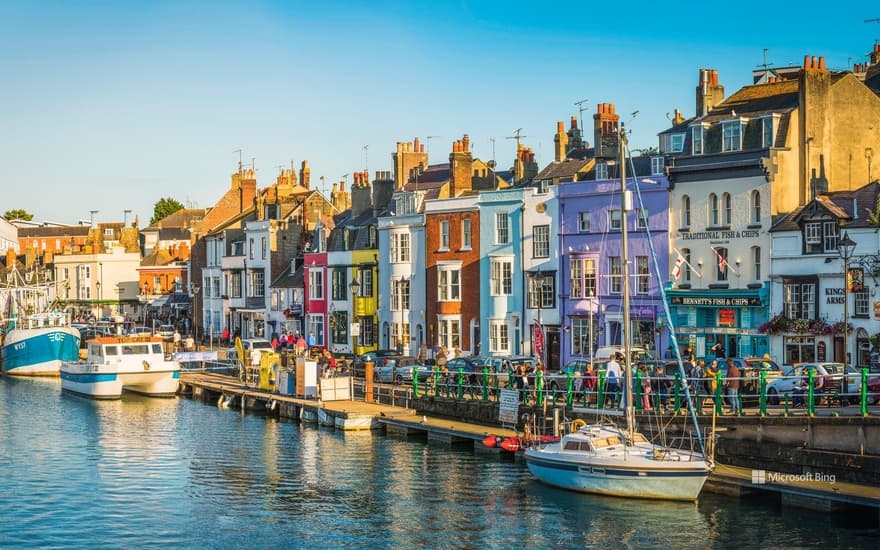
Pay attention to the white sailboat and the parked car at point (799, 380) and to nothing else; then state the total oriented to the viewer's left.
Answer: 1

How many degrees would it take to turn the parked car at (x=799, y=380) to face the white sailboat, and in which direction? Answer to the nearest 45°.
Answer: approximately 45° to its left

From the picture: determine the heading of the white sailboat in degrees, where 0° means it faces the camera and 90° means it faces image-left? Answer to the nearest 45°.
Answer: approximately 315°

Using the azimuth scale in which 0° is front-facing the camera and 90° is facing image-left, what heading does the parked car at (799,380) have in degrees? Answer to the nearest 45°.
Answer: approximately 90°

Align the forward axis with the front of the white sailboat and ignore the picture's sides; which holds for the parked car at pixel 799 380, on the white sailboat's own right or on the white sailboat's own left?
on the white sailboat's own left
